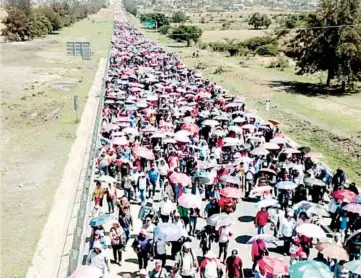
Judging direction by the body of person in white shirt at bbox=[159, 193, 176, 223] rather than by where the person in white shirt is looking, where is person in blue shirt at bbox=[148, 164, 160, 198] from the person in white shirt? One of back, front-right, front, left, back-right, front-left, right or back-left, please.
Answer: back

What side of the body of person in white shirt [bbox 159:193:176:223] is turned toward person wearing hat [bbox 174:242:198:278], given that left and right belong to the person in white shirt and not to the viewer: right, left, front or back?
front

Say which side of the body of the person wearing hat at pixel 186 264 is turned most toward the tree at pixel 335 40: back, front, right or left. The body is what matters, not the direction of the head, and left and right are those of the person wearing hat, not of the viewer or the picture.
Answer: back

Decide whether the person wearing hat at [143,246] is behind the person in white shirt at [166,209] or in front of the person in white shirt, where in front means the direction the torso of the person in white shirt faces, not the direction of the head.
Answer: in front

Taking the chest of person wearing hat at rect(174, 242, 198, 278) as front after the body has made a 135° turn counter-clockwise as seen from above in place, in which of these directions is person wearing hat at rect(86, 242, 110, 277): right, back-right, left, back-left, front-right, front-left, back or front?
back-left

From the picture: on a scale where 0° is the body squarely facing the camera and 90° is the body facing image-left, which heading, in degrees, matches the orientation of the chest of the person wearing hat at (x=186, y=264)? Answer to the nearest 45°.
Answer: approximately 0°

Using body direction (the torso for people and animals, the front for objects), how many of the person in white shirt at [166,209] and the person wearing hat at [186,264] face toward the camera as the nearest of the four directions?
2

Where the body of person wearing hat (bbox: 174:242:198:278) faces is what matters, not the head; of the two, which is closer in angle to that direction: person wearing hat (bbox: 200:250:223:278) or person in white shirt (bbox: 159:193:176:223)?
the person wearing hat

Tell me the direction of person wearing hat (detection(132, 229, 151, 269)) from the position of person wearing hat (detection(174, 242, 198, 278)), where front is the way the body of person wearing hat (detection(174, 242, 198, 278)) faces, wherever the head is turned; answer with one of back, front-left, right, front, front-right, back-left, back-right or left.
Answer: back-right

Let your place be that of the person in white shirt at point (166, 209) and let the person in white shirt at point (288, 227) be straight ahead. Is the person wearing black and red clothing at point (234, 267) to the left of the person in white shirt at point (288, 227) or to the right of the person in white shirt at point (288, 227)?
right

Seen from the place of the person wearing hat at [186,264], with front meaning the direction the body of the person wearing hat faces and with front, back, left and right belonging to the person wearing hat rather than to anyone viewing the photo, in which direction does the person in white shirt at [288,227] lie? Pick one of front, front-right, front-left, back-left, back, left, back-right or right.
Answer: back-left

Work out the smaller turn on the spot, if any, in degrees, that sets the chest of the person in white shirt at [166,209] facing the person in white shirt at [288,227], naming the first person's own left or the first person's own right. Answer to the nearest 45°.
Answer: approximately 90° to the first person's own left

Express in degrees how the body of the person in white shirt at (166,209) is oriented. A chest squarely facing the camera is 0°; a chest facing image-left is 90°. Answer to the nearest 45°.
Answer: approximately 0°

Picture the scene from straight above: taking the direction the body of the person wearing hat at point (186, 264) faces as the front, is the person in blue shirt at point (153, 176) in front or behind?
behind
